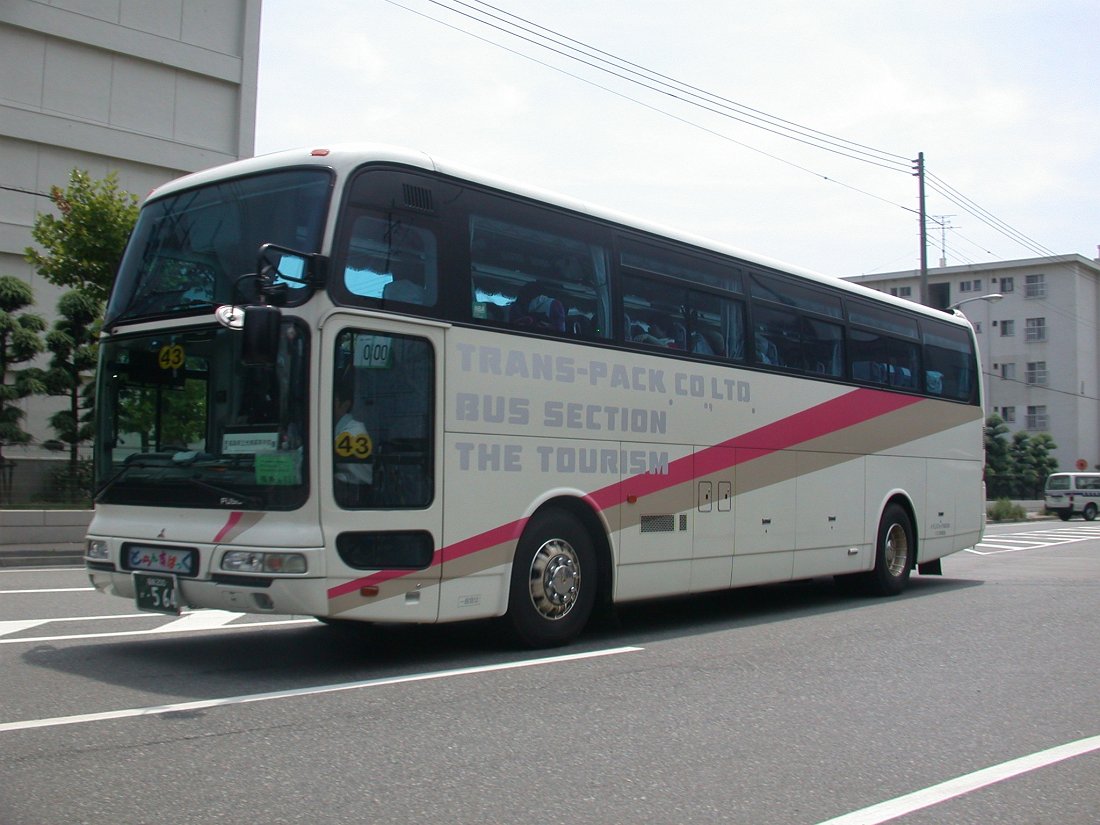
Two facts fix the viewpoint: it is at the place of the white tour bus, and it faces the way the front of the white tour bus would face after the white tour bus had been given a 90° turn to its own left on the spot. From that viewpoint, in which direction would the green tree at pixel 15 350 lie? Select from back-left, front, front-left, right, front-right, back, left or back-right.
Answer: back

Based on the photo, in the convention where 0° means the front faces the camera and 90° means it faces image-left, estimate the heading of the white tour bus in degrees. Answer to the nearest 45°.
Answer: approximately 45°

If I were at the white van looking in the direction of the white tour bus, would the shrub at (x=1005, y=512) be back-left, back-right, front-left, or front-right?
front-right

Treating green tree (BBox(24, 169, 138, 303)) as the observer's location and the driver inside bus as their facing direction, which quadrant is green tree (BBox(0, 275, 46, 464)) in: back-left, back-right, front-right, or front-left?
back-right

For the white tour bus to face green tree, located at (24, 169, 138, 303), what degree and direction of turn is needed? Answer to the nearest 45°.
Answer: approximately 90° to its right

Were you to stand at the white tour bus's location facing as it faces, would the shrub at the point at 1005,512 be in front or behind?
behind

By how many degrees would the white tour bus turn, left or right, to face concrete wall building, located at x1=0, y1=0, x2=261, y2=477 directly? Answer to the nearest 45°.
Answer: approximately 90° to its right

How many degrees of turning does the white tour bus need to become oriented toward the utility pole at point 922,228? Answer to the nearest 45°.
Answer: approximately 180°

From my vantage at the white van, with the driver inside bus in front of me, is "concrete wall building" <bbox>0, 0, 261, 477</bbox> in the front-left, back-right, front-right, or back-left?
front-right

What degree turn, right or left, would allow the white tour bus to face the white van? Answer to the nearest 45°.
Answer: approximately 180°
